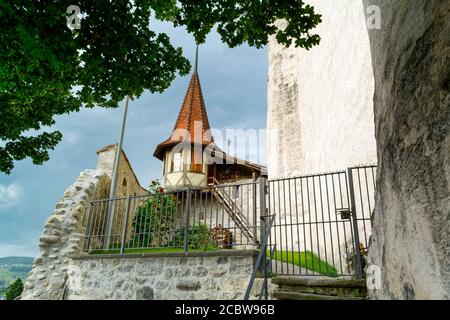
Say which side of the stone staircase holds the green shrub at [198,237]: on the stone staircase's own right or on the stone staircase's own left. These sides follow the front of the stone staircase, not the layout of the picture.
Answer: on the stone staircase's own right

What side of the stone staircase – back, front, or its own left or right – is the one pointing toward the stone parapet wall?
right

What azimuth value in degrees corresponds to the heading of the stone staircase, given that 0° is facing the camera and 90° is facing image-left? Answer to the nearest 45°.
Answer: approximately 0°

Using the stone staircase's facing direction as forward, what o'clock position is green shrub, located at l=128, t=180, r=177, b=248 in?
The green shrub is roughly at 4 o'clock from the stone staircase.

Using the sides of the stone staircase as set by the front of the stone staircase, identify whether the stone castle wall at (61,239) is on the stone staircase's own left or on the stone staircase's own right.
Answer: on the stone staircase's own right

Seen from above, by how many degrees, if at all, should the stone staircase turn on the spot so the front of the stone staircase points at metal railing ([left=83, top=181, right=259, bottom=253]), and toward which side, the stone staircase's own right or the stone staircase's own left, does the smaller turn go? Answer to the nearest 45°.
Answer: approximately 135° to the stone staircase's own right

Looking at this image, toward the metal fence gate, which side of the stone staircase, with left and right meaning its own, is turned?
back
